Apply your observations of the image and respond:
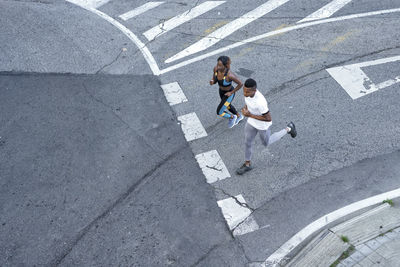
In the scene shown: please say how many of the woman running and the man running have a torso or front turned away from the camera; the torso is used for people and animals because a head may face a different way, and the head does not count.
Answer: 0

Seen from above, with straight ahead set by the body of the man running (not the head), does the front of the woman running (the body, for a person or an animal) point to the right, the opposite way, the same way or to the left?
the same way

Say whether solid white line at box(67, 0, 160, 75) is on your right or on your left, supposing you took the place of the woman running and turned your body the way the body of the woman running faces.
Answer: on your right

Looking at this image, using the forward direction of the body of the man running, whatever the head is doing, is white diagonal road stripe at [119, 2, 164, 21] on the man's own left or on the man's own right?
on the man's own right

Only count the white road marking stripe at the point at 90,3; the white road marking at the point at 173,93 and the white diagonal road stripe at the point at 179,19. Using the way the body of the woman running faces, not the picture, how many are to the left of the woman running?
0

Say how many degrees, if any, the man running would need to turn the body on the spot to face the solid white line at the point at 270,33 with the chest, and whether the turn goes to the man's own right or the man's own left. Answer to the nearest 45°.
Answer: approximately 135° to the man's own right

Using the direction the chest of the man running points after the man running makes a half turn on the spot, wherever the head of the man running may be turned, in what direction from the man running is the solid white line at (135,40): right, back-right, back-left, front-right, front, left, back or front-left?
left

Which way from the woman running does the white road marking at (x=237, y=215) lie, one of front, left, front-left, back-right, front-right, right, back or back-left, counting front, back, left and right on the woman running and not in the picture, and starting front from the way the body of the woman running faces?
front-left

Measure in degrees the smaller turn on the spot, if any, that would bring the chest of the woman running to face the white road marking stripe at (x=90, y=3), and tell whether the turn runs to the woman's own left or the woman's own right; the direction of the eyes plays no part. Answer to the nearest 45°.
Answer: approximately 90° to the woman's own right

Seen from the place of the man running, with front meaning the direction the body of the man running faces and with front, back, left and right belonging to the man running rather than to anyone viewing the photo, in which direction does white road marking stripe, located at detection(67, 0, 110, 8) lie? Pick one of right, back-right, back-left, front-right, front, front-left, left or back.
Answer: right

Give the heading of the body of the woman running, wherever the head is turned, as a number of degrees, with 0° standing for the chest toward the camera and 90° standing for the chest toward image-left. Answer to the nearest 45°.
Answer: approximately 45°

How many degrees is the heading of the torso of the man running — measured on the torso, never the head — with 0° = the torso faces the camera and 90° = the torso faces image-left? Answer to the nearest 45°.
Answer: approximately 45°

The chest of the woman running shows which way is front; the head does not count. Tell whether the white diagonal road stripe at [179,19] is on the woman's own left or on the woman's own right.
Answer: on the woman's own right
